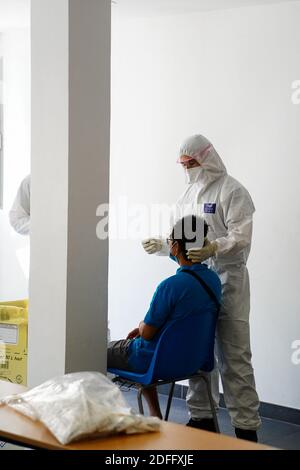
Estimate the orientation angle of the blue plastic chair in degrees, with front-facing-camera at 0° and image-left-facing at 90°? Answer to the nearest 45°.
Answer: approximately 135°

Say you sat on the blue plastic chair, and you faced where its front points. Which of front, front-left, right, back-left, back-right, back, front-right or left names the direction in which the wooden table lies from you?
back-left

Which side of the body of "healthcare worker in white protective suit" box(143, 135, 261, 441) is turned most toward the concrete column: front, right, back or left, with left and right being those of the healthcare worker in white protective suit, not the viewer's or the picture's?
front

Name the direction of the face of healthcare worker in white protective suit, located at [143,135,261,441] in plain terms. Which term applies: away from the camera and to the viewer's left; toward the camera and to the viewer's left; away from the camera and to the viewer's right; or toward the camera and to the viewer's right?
toward the camera and to the viewer's left

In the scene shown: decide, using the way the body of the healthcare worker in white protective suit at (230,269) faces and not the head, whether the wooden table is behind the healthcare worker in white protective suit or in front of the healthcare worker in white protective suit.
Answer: in front

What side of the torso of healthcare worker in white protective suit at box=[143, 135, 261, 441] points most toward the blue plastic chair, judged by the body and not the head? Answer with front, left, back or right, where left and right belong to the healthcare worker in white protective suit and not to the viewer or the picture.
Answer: front

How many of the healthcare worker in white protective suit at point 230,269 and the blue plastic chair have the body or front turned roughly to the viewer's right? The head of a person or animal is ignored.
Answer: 0

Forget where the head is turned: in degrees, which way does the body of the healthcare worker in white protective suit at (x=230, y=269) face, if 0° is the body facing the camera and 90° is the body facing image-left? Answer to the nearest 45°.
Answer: approximately 45°

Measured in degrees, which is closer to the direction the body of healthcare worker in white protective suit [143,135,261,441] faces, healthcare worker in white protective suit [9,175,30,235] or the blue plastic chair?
the blue plastic chair

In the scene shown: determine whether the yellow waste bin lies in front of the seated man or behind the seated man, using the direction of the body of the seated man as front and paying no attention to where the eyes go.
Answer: in front

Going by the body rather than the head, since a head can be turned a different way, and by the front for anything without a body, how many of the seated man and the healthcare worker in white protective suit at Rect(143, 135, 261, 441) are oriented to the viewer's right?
0
